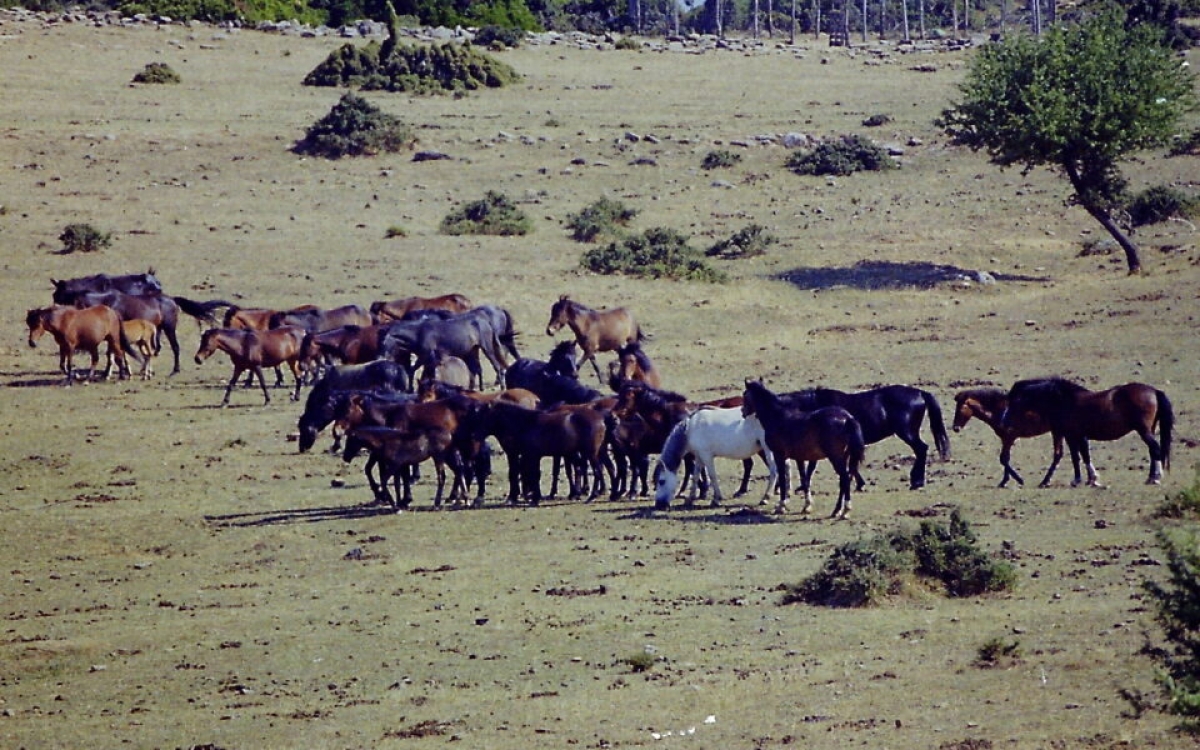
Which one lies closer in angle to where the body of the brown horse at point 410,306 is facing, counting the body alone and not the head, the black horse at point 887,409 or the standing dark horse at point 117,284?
the standing dark horse

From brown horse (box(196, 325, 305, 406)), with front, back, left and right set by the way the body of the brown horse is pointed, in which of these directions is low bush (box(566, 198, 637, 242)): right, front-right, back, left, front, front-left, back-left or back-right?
back-right

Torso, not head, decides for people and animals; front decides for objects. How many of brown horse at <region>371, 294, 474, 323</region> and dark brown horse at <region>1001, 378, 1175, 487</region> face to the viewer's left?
2

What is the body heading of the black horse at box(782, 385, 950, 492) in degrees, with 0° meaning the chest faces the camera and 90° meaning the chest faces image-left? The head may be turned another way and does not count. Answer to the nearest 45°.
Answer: approximately 90°

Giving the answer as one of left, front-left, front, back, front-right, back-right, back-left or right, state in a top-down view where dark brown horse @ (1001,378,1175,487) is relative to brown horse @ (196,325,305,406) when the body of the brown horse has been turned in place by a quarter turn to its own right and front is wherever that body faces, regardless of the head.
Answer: back-right

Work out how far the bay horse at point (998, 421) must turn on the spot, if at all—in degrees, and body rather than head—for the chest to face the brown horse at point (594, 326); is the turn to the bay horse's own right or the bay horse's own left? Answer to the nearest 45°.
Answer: approximately 45° to the bay horse's own right

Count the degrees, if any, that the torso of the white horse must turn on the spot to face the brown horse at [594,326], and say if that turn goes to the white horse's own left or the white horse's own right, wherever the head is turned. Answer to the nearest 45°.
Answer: approximately 90° to the white horse's own right

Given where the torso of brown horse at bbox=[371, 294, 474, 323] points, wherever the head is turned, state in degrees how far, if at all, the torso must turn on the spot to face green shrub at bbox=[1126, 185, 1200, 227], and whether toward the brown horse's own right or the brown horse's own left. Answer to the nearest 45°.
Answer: approximately 135° to the brown horse's own right

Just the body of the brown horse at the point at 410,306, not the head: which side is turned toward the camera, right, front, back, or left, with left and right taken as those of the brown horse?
left

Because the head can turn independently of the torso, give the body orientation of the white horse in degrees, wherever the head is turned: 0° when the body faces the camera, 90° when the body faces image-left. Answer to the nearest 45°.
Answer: approximately 90°

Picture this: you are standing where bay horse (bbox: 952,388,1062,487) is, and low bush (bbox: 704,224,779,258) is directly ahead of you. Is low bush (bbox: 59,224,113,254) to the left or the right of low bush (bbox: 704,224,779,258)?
left

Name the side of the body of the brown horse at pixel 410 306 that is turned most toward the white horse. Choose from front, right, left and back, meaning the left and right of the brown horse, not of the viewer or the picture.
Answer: left

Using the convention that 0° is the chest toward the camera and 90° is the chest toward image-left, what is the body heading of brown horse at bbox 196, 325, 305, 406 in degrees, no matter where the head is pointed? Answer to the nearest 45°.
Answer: approximately 90°

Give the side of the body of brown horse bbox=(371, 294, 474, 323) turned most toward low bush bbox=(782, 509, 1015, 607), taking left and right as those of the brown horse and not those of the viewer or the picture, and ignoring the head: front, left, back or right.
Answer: left

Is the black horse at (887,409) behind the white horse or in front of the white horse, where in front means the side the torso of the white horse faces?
behind

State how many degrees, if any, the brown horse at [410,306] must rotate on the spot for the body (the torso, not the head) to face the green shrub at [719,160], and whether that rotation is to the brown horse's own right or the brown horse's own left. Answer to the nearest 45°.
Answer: approximately 135° to the brown horse's own right
